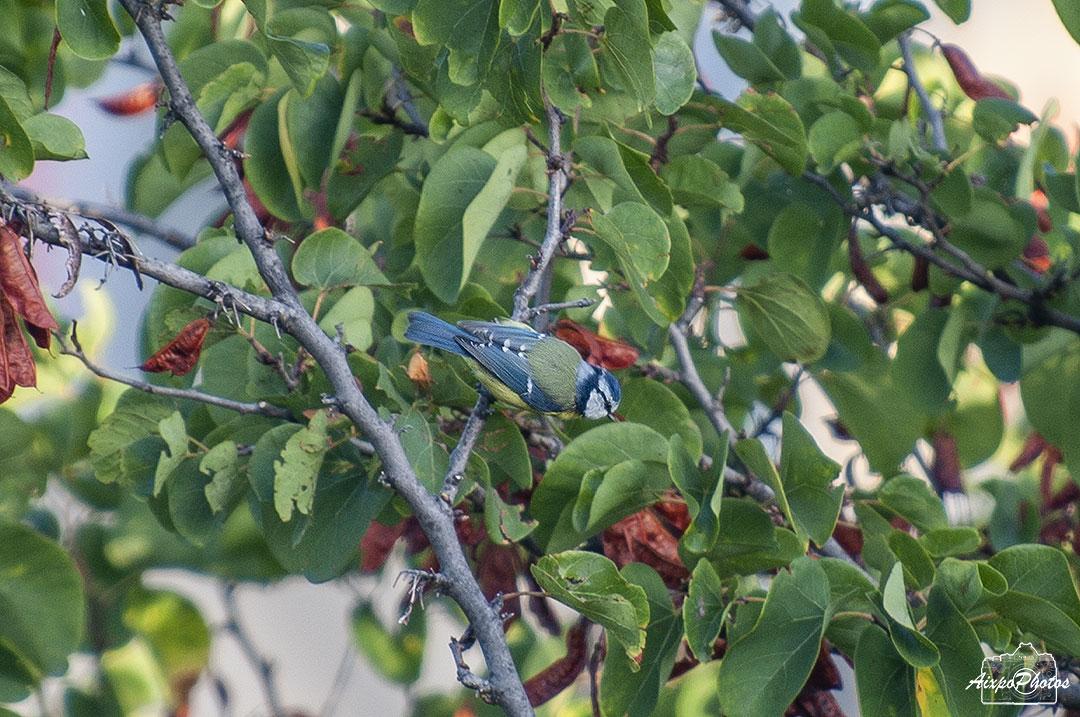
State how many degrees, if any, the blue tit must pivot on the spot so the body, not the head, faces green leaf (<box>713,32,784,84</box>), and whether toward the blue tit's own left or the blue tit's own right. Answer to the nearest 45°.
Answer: approximately 45° to the blue tit's own left

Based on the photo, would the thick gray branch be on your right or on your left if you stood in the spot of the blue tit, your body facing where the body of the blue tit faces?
on your right

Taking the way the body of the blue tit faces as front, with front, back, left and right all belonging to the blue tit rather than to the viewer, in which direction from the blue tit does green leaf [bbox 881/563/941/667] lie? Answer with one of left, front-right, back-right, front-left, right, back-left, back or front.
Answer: front-right

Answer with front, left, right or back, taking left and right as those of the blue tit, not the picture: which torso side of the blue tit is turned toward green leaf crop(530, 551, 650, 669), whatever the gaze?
right

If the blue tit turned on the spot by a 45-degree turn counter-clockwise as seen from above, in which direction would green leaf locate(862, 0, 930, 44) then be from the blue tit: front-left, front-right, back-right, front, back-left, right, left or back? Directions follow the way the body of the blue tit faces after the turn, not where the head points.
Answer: front

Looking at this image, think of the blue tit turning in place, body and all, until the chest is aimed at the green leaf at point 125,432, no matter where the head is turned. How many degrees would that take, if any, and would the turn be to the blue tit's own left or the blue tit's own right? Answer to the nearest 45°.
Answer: approximately 135° to the blue tit's own right

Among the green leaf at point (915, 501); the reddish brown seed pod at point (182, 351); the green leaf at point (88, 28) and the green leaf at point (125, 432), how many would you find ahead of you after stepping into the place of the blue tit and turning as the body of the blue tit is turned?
1

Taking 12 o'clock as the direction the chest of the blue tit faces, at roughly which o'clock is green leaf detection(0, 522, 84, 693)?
The green leaf is roughly at 5 o'clock from the blue tit.

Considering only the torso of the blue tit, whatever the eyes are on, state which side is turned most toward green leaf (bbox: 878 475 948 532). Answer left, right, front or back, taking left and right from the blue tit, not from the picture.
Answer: front

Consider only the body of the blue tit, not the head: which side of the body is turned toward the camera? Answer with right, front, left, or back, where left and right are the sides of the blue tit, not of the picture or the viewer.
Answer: right
